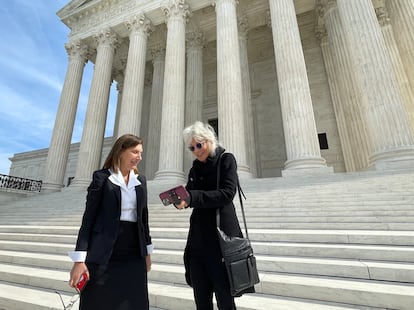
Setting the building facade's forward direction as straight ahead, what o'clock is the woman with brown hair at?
The woman with brown hair is roughly at 11 o'clock from the building facade.

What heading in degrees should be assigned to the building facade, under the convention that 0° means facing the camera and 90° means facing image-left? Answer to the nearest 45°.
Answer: approximately 45°

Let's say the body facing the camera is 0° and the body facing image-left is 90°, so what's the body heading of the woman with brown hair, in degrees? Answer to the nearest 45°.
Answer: approximately 315°
